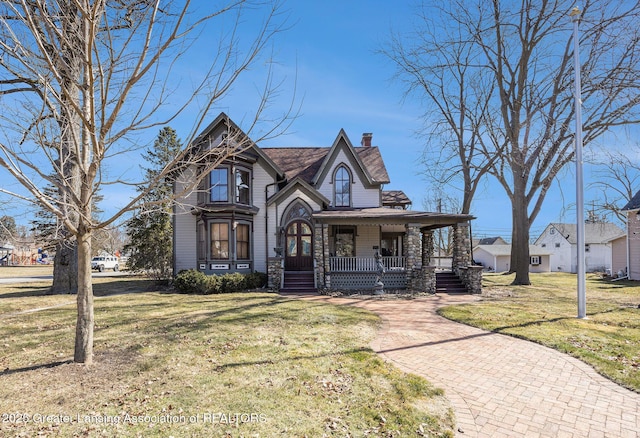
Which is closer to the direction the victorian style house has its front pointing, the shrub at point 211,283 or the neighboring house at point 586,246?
the shrub

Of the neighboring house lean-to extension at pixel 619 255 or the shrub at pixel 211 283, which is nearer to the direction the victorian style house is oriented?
the shrub

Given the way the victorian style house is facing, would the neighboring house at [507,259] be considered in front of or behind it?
behind

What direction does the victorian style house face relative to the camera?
toward the camera

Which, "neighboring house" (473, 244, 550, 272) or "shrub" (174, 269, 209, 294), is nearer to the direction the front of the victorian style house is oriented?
the shrub

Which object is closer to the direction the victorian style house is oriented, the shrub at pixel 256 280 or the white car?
the shrub

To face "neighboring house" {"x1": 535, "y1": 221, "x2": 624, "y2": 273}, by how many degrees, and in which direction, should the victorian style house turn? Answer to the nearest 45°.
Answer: approximately 135° to its left
